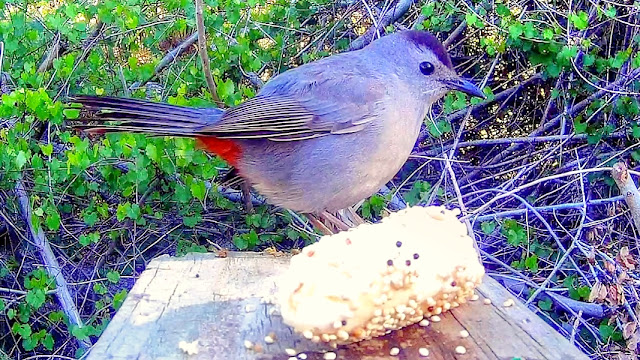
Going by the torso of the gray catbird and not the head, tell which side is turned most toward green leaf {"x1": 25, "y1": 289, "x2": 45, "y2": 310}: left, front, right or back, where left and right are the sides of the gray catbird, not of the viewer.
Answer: back

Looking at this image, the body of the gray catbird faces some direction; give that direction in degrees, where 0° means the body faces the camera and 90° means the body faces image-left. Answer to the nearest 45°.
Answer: approximately 270°

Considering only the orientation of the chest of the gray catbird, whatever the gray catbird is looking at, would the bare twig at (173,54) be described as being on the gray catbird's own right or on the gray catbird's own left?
on the gray catbird's own left

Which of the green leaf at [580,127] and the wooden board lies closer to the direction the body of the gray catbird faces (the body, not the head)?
the green leaf

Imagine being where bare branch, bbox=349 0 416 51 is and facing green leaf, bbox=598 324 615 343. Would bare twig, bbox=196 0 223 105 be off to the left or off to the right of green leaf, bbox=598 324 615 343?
right

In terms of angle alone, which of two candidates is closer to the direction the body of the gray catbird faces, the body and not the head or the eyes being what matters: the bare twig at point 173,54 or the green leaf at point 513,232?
the green leaf
